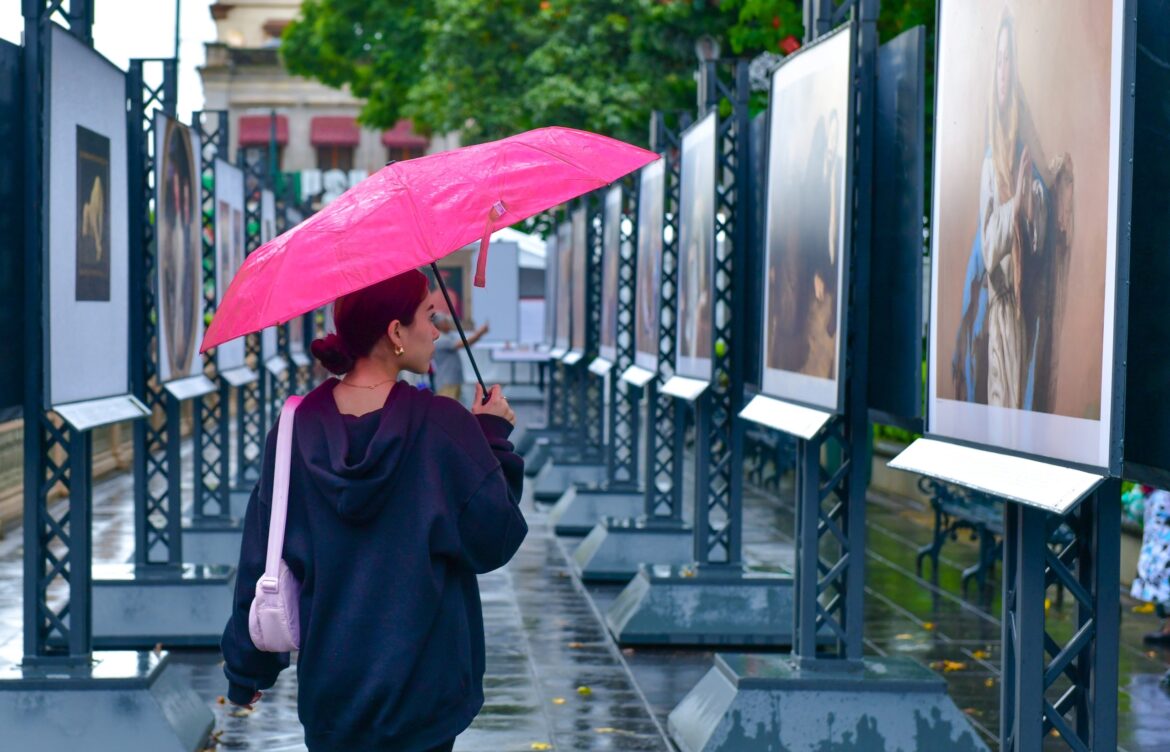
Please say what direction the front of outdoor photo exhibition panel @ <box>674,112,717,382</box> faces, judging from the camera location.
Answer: facing to the left of the viewer

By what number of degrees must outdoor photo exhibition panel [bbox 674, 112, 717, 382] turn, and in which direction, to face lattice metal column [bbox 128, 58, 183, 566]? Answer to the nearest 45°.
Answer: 0° — it already faces it

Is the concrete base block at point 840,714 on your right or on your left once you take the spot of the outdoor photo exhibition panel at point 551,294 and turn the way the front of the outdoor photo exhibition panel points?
on your left

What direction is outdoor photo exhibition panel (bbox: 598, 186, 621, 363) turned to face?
to the viewer's left

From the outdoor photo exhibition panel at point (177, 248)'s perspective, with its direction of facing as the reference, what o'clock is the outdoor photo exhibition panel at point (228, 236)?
the outdoor photo exhibition panel at point (228, 236) is roughly at 9 o'clock from the outdoor photo exhibition panel at point (177, 248).

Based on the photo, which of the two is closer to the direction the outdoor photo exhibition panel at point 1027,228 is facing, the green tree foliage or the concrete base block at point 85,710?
the concrete base block

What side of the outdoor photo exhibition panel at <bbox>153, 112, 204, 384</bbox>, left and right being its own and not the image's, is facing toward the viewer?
right

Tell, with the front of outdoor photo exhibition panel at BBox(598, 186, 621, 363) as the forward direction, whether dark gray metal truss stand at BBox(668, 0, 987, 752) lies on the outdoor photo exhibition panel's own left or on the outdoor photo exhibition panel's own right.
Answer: on the outdoor photo exhibition panel's own left
